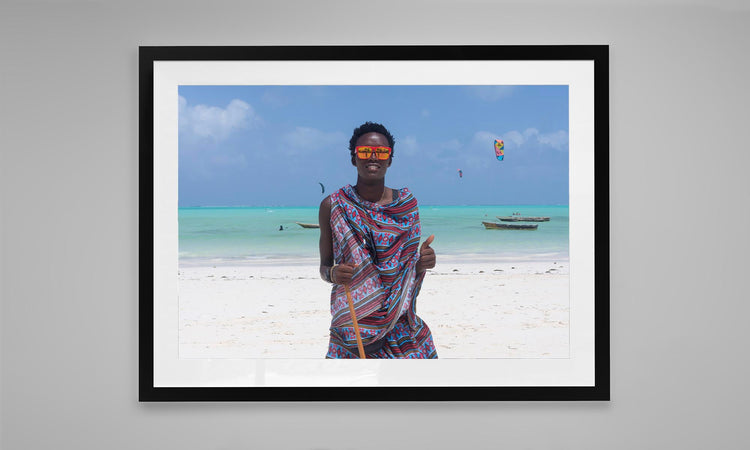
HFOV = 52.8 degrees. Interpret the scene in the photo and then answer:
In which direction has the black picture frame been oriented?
toward the camera
